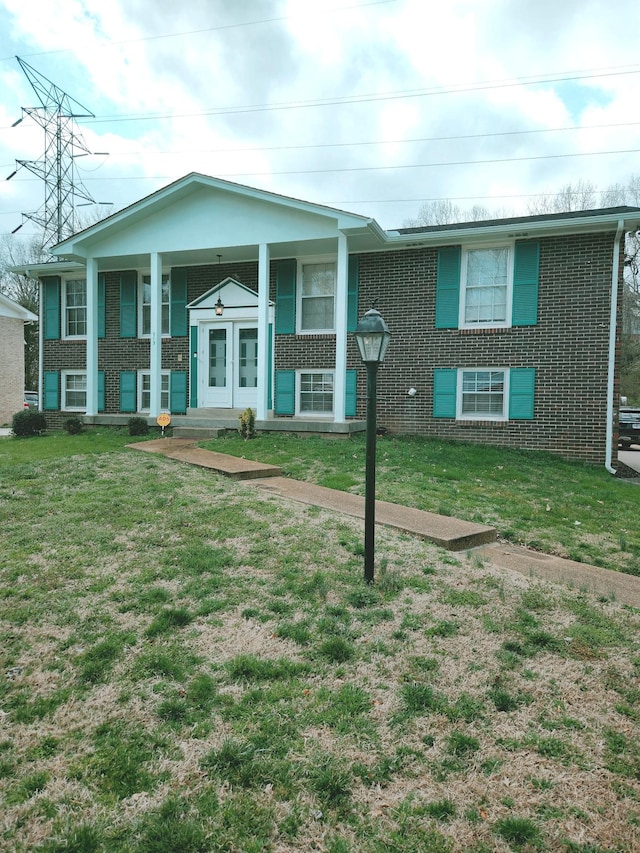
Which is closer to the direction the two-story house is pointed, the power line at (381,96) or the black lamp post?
the black lamp post

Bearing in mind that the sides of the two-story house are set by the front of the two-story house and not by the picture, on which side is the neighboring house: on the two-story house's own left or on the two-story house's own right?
on the two-story house's own right

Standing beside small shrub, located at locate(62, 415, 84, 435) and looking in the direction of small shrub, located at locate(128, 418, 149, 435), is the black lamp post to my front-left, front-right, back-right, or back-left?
front-right

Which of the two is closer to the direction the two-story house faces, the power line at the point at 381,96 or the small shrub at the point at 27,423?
the small shrub

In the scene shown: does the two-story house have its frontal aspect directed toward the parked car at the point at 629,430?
no

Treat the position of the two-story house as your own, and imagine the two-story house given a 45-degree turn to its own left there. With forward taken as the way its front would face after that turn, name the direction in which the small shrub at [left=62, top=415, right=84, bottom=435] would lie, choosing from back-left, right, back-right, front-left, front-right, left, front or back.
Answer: right

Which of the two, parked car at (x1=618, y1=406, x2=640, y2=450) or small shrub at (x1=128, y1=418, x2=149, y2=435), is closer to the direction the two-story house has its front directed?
the small shrub

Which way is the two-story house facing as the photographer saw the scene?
facing the viewer and to the left of the viewer

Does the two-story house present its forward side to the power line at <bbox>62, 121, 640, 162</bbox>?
no

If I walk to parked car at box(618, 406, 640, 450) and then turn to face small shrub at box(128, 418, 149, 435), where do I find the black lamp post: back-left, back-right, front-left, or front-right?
front-left

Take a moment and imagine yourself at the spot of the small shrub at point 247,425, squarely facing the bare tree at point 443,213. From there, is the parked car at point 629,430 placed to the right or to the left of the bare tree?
right

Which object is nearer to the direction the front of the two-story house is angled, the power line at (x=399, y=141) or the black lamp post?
the black lamp post

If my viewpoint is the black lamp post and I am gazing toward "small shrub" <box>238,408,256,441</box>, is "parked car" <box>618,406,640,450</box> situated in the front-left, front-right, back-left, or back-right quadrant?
front-right

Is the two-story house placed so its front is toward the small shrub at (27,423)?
no

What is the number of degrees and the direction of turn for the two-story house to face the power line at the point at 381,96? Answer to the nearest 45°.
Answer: approximately 135° to its right
